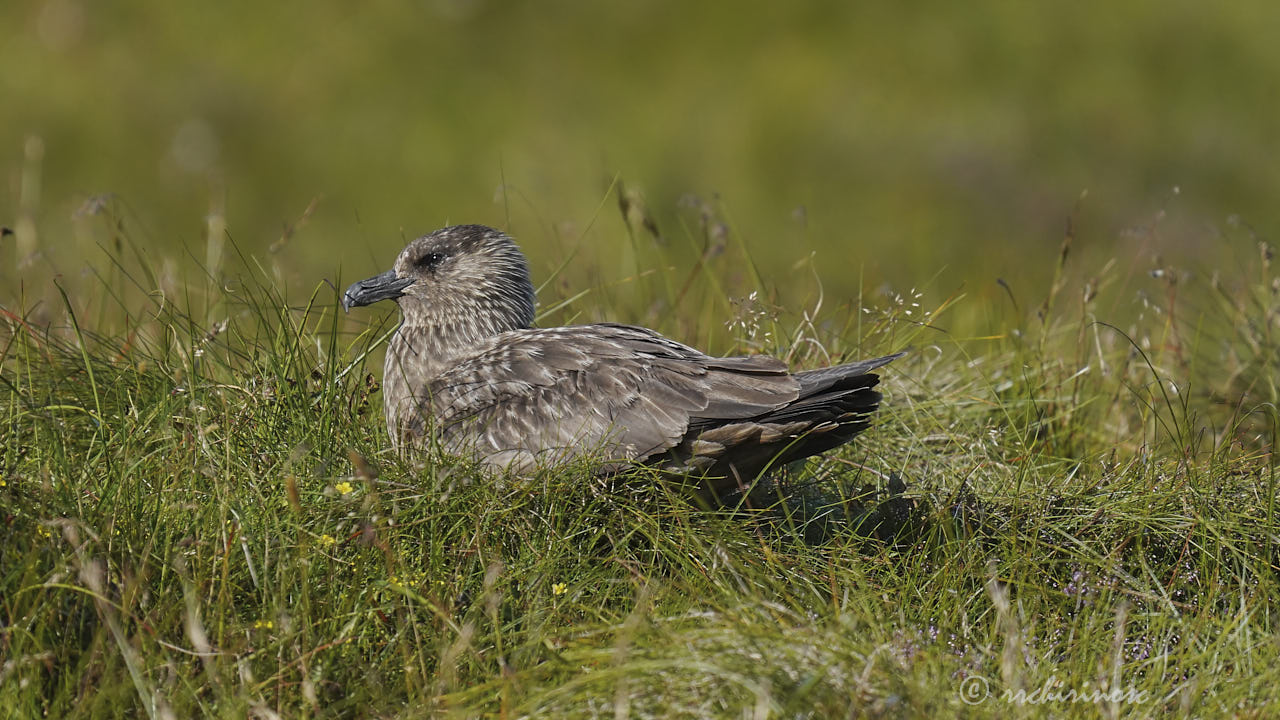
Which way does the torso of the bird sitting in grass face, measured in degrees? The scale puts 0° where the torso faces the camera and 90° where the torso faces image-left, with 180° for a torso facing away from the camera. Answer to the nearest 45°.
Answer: approximately 90°
